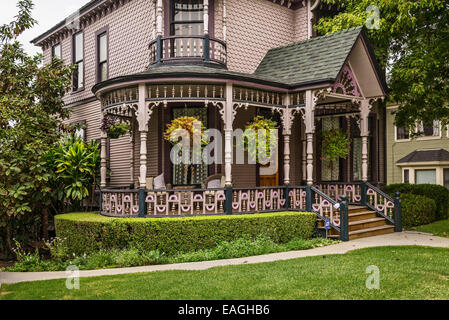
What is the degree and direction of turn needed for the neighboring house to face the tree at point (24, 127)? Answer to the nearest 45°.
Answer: approximately 45° to its right

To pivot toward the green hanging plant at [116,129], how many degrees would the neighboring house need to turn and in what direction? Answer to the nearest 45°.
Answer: approximately 45° to its right

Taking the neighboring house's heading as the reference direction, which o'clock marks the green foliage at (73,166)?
The green foliage is roughly at 1 o'clock from the neighboring house.

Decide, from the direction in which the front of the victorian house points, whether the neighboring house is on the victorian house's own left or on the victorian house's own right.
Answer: on the victorian house's own left

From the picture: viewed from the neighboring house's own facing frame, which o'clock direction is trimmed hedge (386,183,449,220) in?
The trimmed hedge is roughly at 12 o'clock from the neighboring house.

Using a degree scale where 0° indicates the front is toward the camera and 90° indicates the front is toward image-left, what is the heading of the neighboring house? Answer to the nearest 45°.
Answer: approximately 0°

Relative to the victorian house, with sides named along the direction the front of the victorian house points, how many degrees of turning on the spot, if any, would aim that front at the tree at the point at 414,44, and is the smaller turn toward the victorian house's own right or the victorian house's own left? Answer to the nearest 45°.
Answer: approximately 45° to the victorian house's own left

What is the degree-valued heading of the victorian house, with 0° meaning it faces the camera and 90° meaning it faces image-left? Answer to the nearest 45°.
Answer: approximately 315°

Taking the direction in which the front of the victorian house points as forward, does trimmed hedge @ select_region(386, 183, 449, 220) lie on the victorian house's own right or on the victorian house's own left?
on the victorian house's own left
